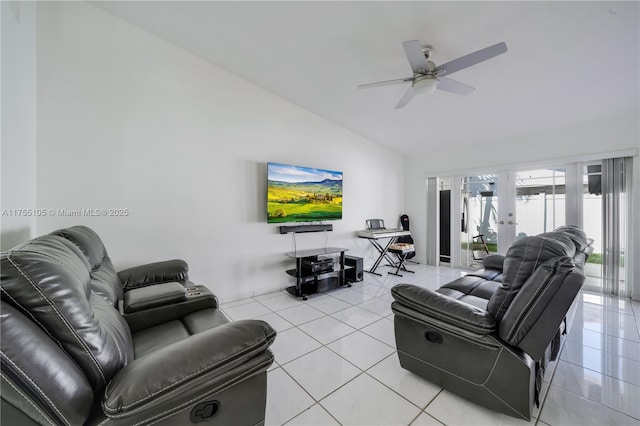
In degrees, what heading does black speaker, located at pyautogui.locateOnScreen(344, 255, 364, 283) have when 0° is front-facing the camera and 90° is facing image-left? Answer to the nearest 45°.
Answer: approximately 315°

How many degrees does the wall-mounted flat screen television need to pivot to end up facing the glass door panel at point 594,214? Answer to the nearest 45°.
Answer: approximately 45° to its left

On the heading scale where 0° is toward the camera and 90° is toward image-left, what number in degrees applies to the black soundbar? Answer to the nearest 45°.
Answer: approximately 315°

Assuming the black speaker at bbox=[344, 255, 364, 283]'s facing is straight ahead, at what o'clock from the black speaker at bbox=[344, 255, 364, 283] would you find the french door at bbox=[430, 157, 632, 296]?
The french door is roughly at 10 o'clock from the black speaker.

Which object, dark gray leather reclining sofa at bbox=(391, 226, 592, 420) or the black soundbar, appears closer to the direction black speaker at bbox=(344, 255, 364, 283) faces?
the dark gray leather reclining sofa

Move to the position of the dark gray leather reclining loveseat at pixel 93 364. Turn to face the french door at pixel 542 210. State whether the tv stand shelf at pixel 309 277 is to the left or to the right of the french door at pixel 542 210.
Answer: left

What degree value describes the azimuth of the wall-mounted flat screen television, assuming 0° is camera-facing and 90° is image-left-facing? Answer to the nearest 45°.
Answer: approximately 315°
